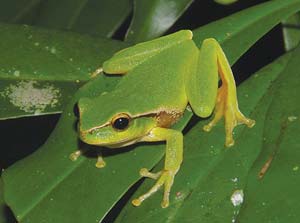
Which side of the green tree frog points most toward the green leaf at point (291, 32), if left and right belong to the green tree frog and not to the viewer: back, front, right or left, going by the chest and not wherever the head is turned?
back

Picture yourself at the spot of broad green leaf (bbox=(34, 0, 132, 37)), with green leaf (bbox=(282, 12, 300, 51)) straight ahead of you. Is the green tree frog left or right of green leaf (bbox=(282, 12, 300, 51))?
right

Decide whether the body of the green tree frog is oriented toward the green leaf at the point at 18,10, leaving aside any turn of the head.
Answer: no

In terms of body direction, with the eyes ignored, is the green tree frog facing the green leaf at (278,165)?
no

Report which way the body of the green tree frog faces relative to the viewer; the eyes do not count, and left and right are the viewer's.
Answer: facing the viewer and to the left of the viewer

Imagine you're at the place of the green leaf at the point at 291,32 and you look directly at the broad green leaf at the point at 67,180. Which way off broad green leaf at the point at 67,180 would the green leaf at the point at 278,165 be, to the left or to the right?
left

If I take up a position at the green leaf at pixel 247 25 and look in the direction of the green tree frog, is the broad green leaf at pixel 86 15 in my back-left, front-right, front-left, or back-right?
front-right
